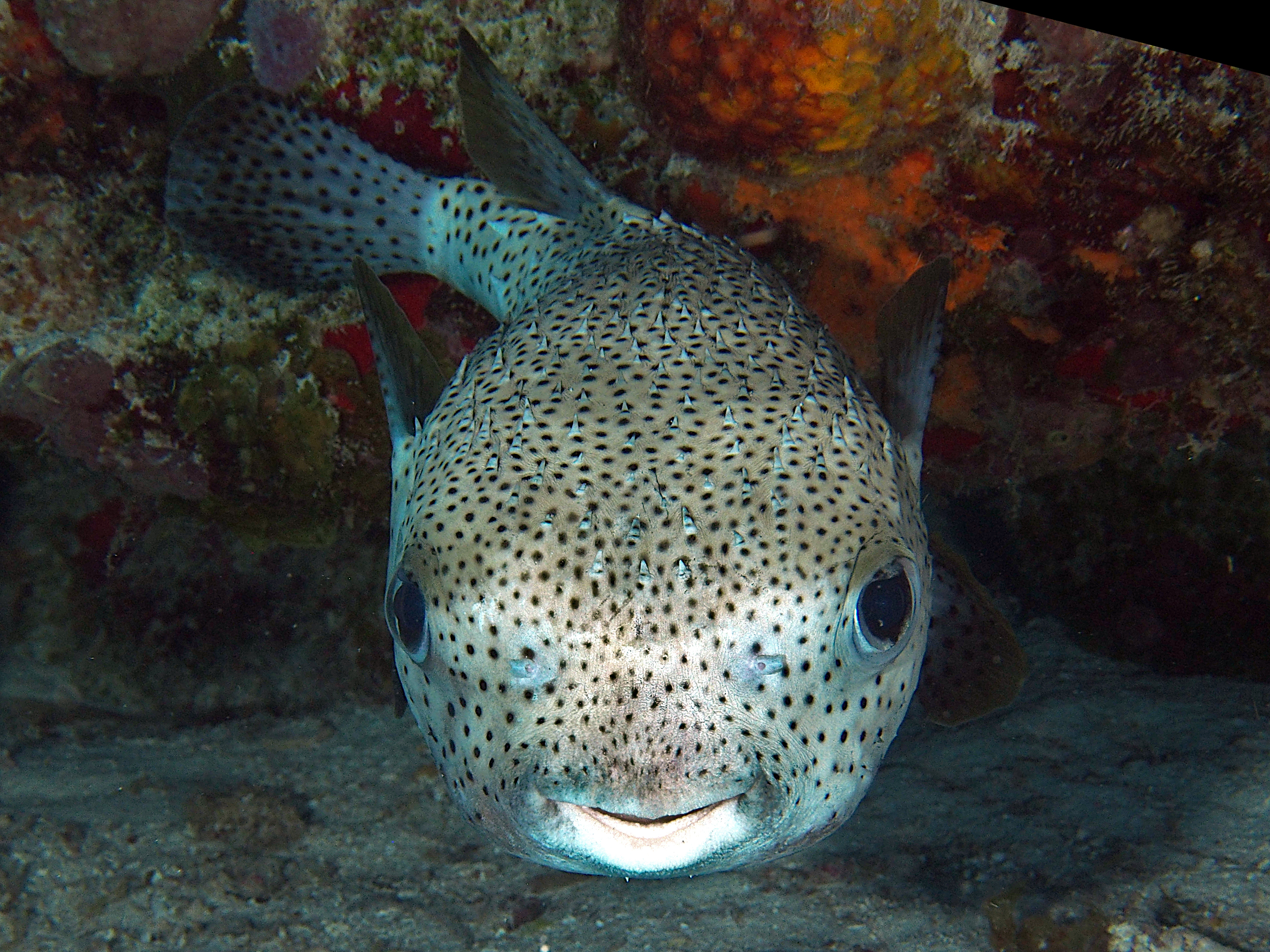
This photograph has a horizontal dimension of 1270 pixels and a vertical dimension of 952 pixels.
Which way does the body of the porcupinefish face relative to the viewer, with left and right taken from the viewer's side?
facing the viewer

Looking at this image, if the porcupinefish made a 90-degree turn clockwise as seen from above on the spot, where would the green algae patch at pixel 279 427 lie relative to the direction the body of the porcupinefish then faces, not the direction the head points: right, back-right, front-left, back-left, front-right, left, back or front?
front-right
